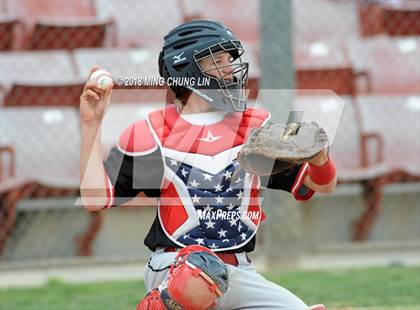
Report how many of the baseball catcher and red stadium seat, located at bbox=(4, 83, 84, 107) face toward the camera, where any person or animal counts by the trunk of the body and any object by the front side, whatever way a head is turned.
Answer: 2

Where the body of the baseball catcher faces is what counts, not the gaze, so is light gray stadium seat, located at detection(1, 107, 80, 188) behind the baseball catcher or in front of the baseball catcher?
behind

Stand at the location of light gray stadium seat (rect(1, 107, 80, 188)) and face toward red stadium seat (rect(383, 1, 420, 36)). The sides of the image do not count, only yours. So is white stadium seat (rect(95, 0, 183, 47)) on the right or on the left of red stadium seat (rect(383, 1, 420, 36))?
left

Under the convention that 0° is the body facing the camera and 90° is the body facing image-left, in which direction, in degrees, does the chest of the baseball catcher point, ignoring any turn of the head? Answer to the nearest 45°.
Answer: approximately 0°

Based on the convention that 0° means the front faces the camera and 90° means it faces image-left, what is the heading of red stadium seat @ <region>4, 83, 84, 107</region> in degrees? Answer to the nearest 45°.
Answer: approximately 0°

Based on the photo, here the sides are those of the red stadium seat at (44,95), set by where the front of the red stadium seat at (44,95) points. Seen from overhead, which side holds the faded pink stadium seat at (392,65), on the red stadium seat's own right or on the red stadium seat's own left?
on the red stadium seat's own left
